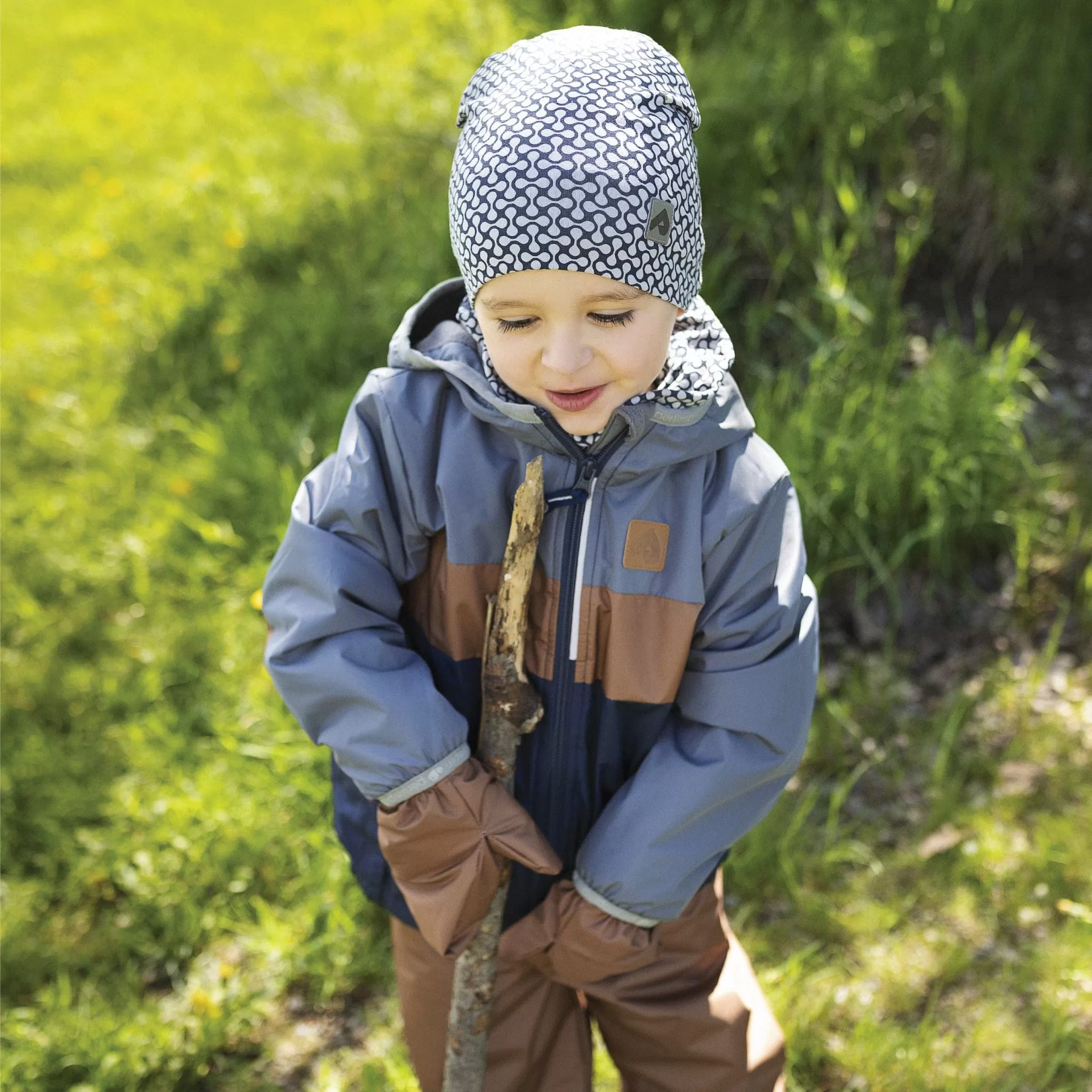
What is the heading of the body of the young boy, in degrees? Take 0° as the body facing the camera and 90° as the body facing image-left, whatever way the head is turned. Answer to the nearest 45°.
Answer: approximately 0°

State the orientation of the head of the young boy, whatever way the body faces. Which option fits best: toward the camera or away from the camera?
toward the camera
